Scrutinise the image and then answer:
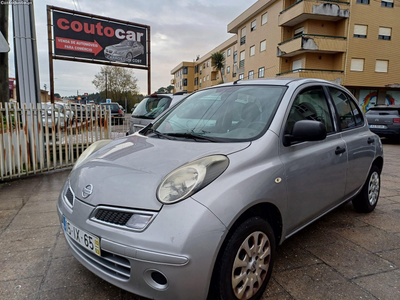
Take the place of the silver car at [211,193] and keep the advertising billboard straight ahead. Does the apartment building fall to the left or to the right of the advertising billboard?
right

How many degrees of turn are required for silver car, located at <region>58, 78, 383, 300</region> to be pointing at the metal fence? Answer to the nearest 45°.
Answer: approximately 90° to its right

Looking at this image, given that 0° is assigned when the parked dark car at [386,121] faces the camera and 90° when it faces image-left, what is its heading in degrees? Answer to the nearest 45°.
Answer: approximately 225°

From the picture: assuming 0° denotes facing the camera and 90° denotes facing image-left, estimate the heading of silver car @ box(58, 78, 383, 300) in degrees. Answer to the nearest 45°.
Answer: approximately 45°

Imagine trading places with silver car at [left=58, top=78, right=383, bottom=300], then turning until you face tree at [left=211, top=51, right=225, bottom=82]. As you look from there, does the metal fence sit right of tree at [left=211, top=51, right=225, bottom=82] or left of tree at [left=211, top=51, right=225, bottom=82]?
left

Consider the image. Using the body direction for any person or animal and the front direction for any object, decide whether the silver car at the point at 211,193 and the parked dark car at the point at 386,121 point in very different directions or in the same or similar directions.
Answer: very different directions

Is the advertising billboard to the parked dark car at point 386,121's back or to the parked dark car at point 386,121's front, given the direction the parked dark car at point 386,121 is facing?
to the back

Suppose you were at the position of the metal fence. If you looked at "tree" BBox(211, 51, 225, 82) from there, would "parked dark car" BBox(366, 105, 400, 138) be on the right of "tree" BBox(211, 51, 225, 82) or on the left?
right

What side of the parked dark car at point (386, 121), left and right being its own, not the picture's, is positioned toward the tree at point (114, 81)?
left

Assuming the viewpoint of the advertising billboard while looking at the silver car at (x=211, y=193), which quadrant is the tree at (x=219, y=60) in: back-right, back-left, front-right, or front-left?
back-left

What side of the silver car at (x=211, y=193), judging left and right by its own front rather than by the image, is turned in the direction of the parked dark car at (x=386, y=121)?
back
